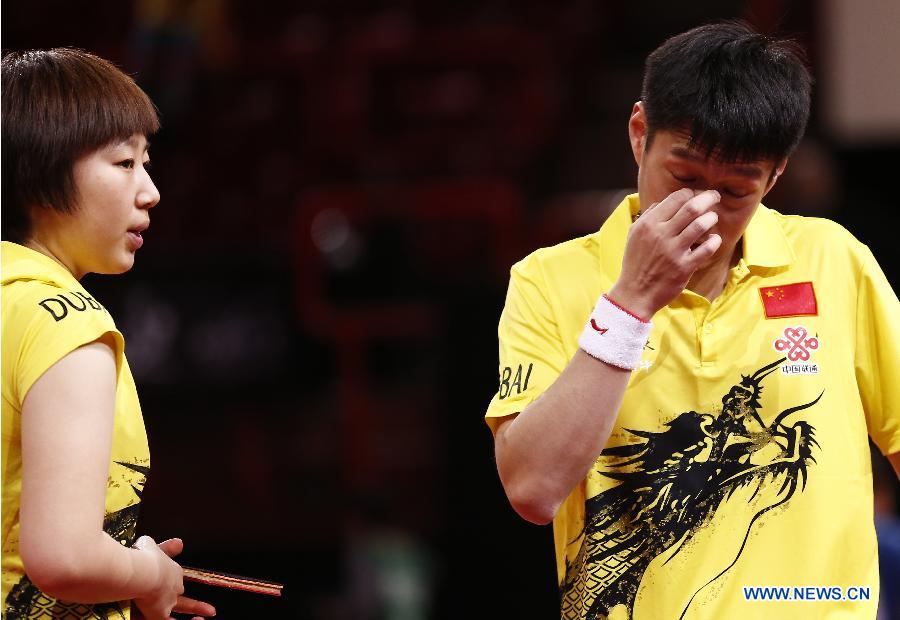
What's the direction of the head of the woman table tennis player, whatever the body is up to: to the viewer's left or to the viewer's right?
to the viewer's right

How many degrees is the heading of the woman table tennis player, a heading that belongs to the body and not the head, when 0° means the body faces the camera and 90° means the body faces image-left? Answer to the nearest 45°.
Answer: approximately 270°
